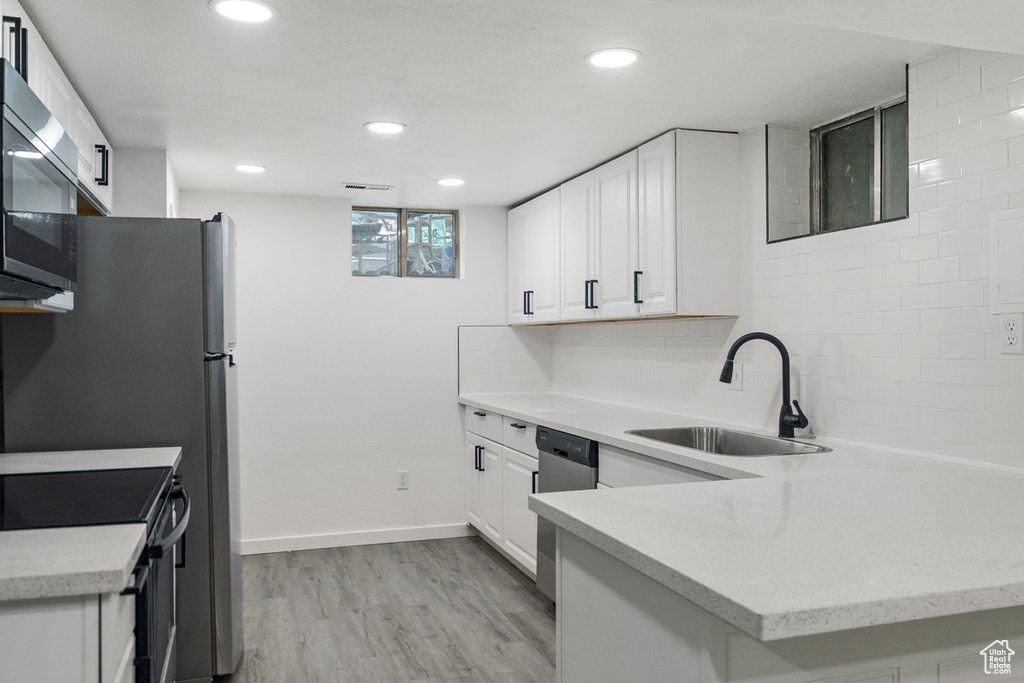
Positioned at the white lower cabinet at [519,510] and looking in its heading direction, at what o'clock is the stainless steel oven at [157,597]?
The stainless steel oven is roughly at 11 o'clock from the white lower cabinet.

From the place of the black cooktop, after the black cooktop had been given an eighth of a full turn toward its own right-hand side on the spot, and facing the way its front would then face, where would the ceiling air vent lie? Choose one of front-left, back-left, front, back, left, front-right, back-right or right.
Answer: left

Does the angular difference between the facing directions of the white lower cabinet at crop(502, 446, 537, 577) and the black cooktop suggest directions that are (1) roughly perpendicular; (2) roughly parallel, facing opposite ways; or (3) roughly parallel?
roughly parallel, facing opposite ways

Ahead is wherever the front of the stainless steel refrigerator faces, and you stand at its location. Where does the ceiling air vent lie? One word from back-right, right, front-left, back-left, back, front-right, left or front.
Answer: front-left

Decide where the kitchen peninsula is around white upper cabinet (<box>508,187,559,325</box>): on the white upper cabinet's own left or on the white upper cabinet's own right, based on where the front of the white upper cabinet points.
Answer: on the white upper cabinet's own left

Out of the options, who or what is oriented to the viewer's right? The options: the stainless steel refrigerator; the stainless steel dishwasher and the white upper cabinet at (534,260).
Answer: the stainless steel refrigerator

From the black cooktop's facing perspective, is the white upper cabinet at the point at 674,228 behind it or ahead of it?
ahead

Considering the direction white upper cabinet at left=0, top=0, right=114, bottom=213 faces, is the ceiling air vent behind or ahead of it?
ahead

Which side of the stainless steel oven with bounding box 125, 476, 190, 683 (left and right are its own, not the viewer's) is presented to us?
right

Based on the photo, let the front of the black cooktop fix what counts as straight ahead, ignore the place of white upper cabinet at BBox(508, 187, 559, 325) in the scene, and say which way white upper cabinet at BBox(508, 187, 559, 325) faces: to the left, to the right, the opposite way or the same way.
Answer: the opposite way

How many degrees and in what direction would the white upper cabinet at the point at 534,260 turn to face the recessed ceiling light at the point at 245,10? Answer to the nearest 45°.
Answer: approximately 45° to its left

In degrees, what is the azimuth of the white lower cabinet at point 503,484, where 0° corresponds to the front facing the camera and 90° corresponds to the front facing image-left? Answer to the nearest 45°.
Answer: approximately 45°

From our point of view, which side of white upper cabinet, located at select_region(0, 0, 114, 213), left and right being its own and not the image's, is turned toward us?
right

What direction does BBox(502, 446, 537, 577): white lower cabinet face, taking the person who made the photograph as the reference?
facing the viewer and to the left of the viewer

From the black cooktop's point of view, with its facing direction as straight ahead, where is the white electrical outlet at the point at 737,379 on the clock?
The white electrical outlet is roughly at 12 o'clock from the black cooktop.

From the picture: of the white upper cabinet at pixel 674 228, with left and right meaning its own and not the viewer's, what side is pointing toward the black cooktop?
front
